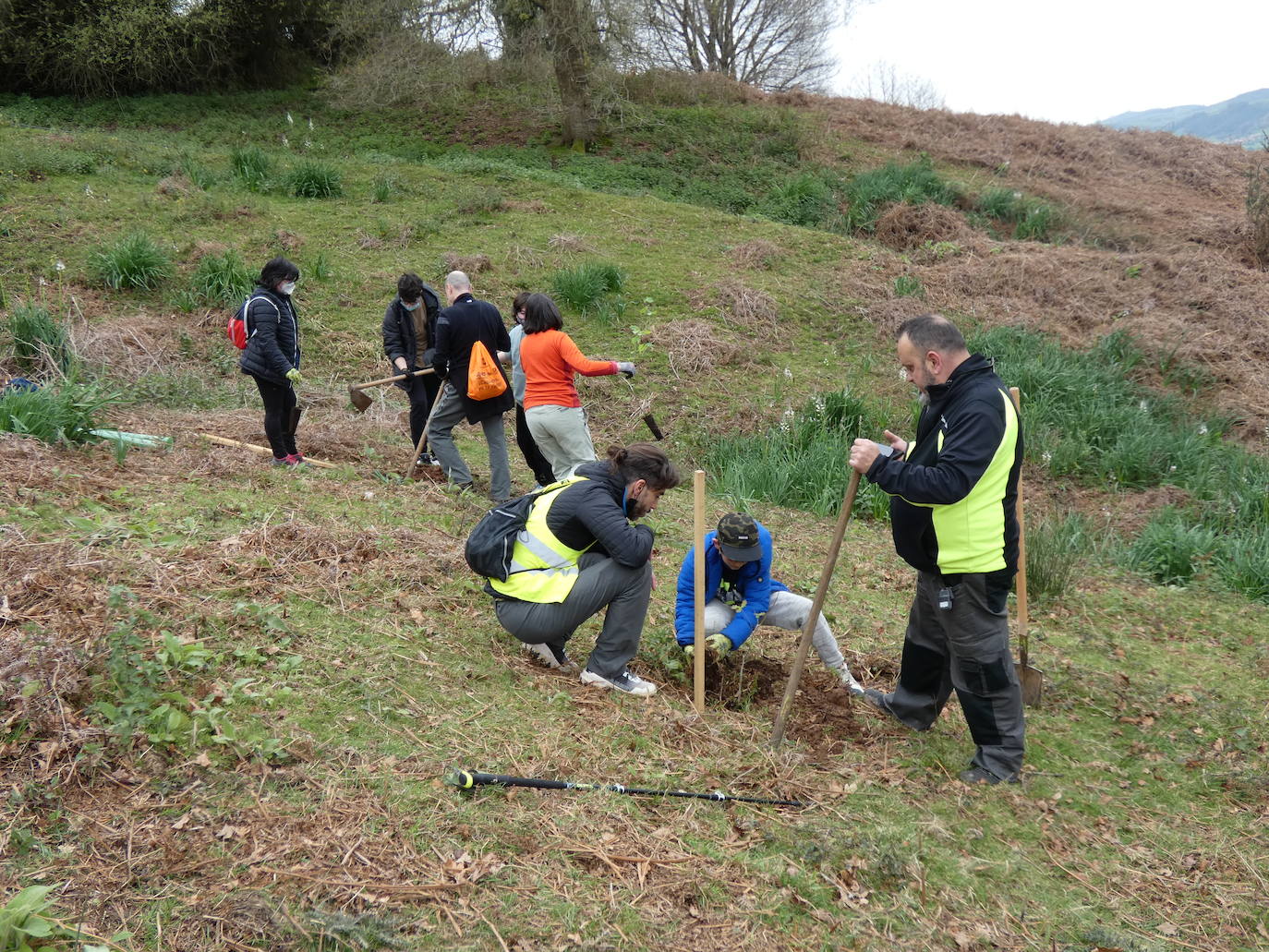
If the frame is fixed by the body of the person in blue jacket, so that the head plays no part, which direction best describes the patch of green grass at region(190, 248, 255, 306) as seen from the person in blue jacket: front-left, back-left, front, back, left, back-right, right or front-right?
back-right

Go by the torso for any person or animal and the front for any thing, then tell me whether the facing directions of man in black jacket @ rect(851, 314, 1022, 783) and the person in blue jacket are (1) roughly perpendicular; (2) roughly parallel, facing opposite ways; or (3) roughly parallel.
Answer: roughly perpendicular

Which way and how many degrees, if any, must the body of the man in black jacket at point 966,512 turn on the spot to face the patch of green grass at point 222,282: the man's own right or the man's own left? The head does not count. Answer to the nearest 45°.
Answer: approximately 45° to the man's own right

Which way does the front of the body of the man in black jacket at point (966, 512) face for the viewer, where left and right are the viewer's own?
facing to the left of the viewer

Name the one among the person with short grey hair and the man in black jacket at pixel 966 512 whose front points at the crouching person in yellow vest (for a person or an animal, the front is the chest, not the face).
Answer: the man in black jacket

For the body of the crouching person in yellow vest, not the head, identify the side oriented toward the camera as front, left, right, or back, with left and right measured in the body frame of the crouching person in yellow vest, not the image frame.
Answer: right

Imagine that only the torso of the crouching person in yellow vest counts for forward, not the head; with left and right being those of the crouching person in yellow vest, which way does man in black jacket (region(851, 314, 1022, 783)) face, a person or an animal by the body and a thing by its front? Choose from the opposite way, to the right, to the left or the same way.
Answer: the opposite way

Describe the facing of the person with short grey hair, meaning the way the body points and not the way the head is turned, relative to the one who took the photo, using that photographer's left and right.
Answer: facing away from the viewer and to the left of the viewer

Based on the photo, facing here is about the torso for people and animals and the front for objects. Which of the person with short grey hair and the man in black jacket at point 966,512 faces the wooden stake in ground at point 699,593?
the man in black jacket
